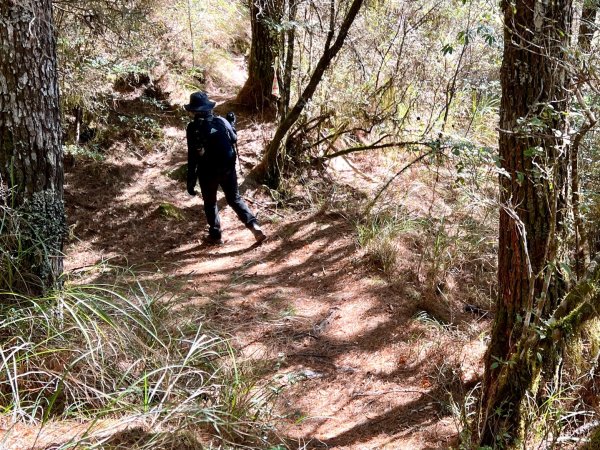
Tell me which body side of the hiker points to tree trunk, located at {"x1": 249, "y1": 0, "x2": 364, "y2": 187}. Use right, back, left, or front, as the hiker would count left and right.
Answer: right

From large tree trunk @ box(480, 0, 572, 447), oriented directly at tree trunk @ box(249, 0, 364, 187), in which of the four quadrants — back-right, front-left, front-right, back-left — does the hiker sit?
front-left

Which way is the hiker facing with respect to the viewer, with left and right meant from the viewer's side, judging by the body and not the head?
facing away from the viewer and to the left of the viewer

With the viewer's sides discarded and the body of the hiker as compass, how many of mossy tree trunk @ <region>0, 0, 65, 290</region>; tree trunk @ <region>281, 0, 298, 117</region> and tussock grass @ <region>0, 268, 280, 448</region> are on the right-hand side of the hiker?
1

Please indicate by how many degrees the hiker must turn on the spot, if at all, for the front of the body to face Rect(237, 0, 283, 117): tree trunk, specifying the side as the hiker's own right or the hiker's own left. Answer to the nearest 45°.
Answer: approximately 45° to the hiker's own right

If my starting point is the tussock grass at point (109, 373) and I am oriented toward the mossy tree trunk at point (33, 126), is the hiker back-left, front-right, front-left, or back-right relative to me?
front-right

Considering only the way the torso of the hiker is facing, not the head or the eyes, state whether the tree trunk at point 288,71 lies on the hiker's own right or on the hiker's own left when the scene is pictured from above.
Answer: on the hiker's own right

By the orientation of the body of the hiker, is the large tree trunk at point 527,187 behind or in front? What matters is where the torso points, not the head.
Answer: behind

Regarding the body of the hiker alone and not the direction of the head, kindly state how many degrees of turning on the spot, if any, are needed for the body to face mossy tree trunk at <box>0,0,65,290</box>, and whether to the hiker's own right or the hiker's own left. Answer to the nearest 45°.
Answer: approximately 135° to the hiker's own left
